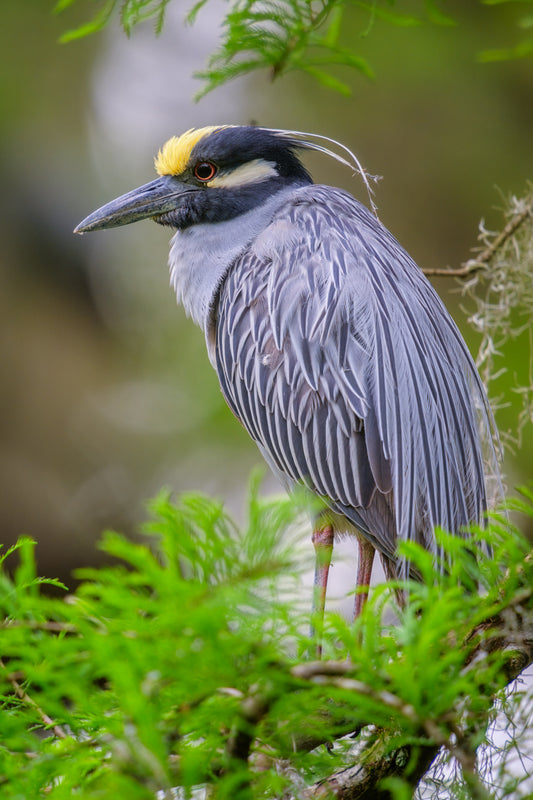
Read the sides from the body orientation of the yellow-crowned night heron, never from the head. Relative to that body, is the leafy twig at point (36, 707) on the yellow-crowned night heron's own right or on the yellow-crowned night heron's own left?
on the yellow-crowned night heron's own left

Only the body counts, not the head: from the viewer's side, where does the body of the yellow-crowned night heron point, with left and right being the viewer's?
facing to the left of the viewer
